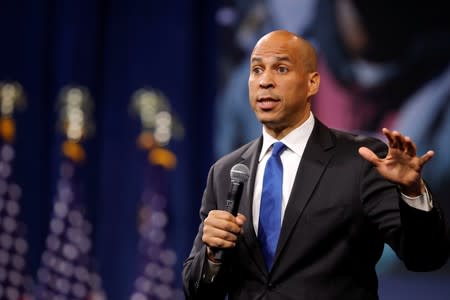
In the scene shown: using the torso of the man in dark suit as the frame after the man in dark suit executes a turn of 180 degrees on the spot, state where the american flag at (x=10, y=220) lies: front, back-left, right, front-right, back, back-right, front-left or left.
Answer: left

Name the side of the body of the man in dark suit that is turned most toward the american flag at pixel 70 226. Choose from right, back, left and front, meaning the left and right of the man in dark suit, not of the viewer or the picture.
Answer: right

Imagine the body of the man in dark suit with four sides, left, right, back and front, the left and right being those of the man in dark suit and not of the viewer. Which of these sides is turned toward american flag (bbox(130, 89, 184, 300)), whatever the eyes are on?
back

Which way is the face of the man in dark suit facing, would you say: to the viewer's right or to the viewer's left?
to the viewer's left

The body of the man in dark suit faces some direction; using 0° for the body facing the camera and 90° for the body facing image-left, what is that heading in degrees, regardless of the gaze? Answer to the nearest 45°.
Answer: approximately 45°
